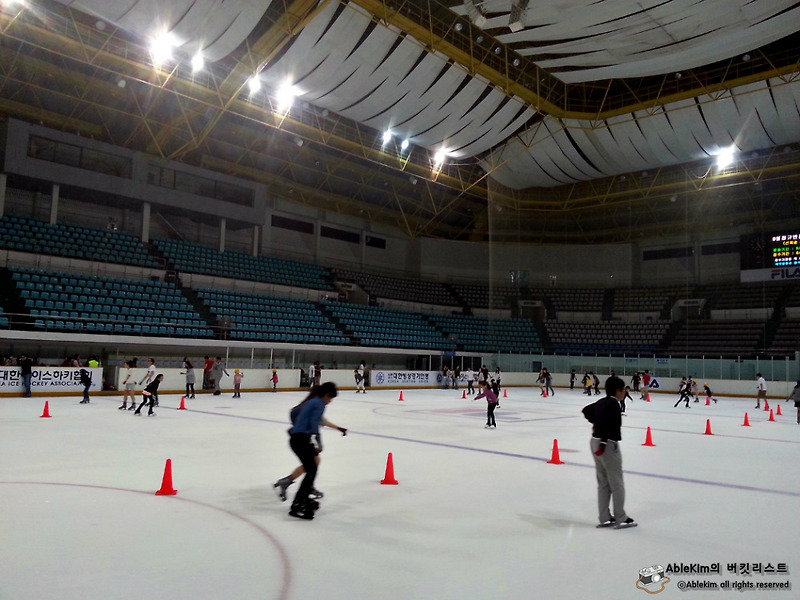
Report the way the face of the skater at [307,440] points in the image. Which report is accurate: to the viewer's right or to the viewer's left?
to the viewer's right

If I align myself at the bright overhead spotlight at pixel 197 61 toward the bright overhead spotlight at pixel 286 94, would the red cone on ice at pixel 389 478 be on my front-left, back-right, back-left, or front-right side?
back-right

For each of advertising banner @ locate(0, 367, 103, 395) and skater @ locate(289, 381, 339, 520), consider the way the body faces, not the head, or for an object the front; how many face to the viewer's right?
1

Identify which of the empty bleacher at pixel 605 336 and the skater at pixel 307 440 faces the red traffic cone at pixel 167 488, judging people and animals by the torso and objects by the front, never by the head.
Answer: the empty bleacher

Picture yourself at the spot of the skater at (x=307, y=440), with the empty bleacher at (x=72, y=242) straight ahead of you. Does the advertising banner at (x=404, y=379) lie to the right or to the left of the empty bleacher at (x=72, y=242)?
right

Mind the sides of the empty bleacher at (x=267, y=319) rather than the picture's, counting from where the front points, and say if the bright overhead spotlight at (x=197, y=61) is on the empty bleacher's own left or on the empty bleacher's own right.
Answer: on the empty bleacher's own right

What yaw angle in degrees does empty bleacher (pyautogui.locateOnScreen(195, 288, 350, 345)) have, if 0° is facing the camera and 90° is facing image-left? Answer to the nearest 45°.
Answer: approximately 315°

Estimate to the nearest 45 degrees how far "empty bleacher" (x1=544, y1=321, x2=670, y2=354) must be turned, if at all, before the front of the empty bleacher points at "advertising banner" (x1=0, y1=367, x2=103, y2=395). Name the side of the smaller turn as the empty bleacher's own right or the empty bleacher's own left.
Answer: approximately 45° to the empty bleacher's own right

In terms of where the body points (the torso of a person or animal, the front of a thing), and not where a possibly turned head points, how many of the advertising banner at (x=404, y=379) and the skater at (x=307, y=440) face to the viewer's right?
1

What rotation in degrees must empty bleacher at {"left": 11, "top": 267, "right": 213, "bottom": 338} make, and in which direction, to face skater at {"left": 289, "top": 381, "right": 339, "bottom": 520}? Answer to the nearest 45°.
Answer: approximately 45° to its right

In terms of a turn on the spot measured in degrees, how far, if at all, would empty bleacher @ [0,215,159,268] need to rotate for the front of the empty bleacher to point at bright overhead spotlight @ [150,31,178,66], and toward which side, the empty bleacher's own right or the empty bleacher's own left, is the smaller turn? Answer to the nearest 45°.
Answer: approximately 45° to the empty bleacher's own right

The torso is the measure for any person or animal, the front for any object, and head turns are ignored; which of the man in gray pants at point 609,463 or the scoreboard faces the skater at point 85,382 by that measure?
the scoreboard
